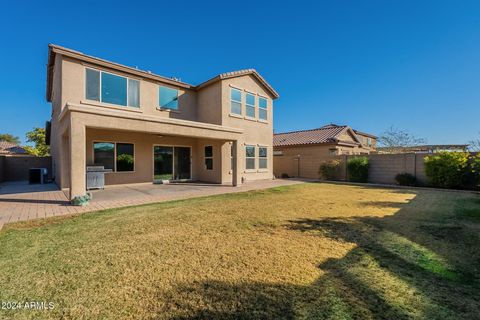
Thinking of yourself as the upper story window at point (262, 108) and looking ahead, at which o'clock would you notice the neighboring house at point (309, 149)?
The neighboring house is roughly at 9 o'clock from the upper story window.

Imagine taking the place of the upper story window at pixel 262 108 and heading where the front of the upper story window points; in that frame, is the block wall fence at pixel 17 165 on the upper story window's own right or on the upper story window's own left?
on the upper story window's own right

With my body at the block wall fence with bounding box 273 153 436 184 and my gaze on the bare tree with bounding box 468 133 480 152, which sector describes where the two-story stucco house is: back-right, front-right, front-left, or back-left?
back-left

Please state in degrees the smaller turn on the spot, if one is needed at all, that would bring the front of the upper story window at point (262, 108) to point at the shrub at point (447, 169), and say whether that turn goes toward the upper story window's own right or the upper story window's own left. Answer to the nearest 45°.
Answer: approximately 45° to the upper story window's own left

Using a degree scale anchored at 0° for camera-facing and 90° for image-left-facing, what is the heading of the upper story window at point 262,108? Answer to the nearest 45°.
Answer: approximately 315°
